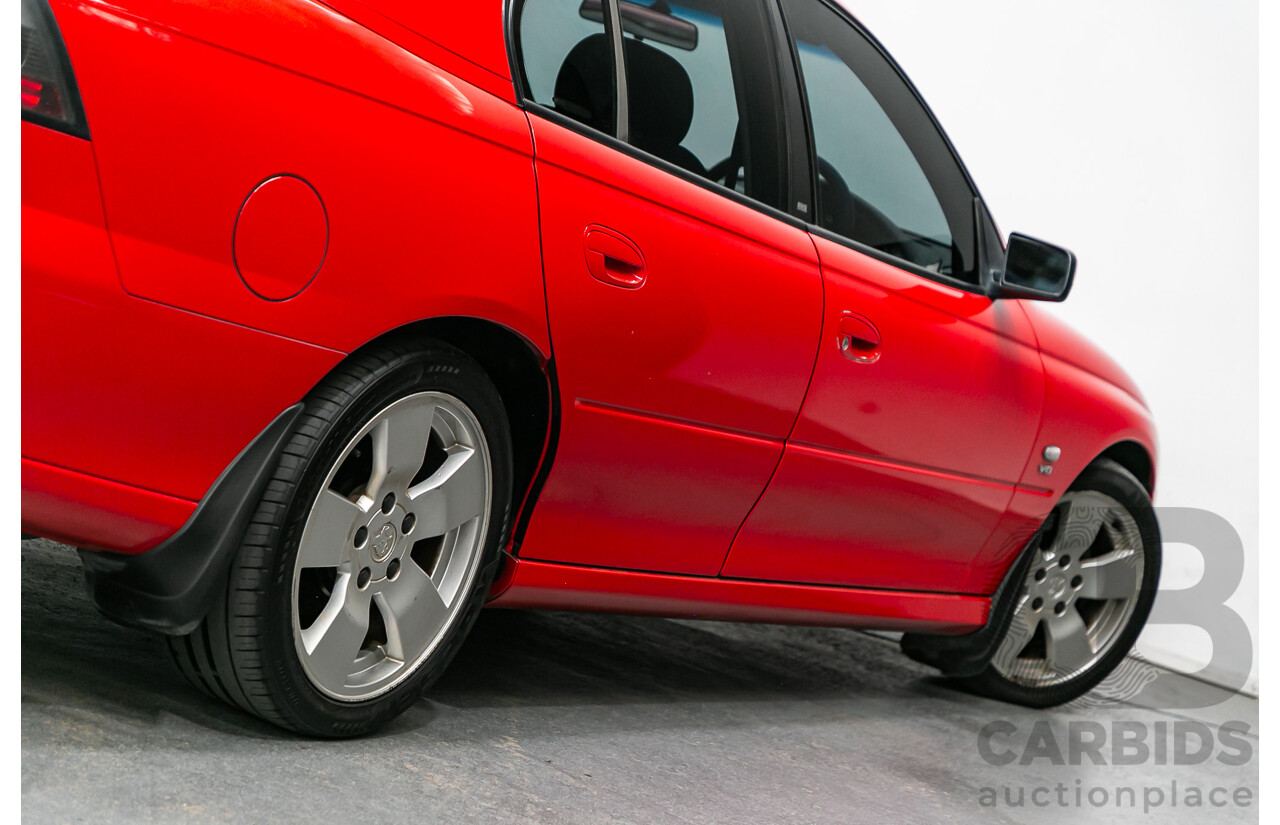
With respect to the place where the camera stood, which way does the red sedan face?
facing away from the viewer and to the right of the viewer
